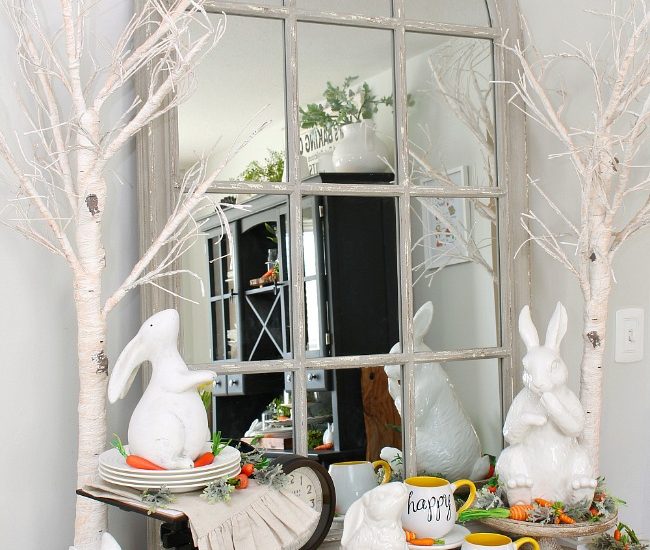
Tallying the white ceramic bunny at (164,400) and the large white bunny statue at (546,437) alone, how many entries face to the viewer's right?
1

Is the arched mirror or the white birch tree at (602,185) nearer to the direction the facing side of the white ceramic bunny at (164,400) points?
the white birch tree

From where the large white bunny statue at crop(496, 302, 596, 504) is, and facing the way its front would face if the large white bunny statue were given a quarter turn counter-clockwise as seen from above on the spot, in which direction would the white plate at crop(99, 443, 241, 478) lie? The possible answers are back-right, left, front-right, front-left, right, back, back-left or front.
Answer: back-right

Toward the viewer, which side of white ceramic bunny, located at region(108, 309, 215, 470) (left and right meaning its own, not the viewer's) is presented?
right

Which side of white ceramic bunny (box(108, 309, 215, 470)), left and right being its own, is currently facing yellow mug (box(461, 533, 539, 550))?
front

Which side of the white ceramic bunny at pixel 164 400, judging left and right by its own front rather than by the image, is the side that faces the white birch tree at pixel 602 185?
front
